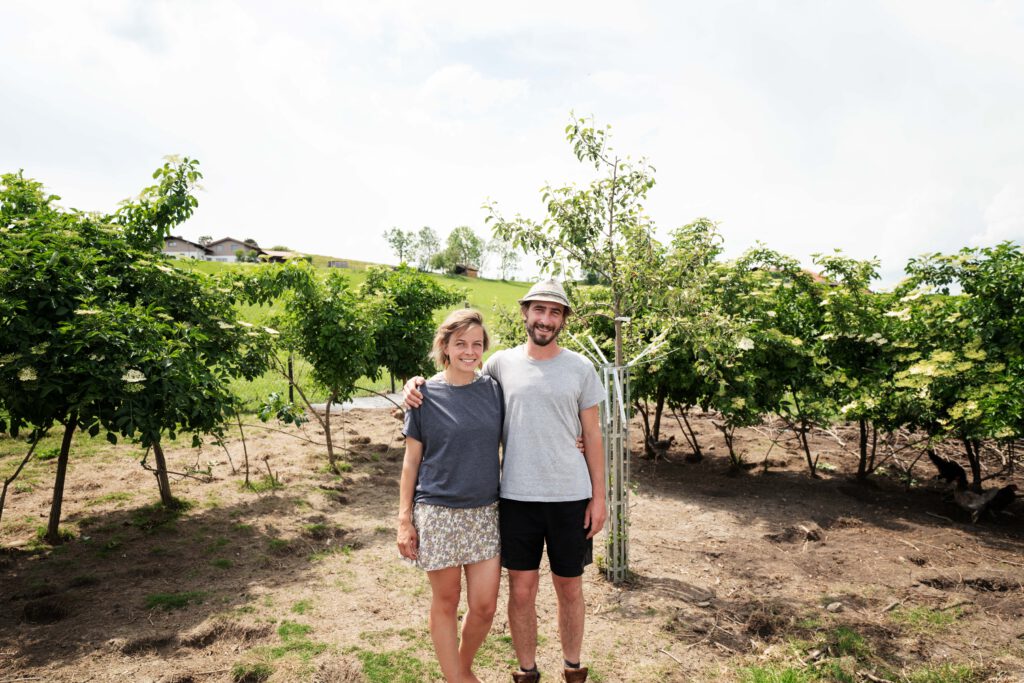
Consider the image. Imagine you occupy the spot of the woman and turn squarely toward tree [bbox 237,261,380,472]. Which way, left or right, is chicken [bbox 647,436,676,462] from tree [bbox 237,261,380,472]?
right

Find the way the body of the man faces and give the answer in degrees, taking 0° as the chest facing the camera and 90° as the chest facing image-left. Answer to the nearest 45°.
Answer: approximately 0°

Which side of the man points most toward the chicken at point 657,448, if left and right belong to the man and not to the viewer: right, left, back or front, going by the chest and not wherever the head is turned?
back

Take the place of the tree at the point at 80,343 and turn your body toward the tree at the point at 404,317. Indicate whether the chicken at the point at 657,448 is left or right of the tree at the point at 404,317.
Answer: right

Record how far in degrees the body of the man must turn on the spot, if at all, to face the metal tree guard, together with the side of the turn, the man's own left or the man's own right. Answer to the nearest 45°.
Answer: approximately 180°

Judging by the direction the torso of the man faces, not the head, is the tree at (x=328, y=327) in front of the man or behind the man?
behind

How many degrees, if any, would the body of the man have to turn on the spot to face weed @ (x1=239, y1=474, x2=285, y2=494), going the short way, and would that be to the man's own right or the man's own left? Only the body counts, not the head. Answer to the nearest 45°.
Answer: approximately 135° to the man's own right

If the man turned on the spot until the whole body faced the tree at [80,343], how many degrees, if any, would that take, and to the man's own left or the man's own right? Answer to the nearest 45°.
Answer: approximately 135° to the man's own right

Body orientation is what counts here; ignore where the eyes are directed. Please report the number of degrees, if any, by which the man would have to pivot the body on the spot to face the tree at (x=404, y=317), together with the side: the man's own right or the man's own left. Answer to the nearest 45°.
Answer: approximately 180°

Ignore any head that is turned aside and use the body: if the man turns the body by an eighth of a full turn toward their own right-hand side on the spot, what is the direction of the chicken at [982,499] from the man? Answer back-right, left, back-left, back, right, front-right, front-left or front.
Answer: back
